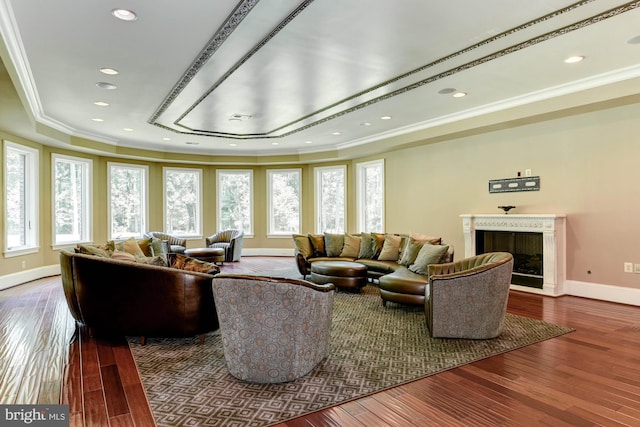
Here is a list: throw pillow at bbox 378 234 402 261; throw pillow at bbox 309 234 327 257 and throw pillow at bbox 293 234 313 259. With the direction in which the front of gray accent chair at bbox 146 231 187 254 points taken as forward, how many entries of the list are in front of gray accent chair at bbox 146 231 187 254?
3

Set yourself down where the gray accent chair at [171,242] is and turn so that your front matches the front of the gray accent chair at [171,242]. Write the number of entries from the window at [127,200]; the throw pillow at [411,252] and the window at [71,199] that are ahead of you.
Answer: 1

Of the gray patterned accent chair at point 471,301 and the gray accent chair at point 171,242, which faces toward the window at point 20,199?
the gray patterned accent chair at point 471,301

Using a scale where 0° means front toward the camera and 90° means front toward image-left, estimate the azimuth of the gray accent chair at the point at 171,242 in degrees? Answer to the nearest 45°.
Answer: approximately 315°

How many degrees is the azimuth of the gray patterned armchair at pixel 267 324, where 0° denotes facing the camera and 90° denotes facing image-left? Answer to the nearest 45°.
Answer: approximately 225°

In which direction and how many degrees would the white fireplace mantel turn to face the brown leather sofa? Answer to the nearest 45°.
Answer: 0° — it already faces it

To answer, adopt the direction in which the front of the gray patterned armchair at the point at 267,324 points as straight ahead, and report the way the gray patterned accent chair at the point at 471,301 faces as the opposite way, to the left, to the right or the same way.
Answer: to the left

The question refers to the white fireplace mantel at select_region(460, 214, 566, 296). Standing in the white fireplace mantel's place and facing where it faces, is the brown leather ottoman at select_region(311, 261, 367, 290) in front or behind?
in front

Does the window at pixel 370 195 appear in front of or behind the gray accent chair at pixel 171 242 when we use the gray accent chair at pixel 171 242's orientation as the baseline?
in front

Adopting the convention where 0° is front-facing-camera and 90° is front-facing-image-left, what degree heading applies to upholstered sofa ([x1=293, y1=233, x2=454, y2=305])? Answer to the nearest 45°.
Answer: approximately 45°

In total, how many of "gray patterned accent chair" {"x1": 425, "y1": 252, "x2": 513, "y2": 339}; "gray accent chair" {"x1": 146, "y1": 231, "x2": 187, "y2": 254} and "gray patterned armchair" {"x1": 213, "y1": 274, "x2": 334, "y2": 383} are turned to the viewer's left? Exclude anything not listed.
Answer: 1

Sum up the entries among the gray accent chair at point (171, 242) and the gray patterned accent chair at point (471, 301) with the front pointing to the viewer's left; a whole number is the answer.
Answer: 1

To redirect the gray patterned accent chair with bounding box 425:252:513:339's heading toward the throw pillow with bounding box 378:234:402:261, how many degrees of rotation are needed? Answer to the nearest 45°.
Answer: approximately 45° to its right

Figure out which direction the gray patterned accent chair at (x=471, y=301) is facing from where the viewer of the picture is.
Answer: facing to the left of the viewer
